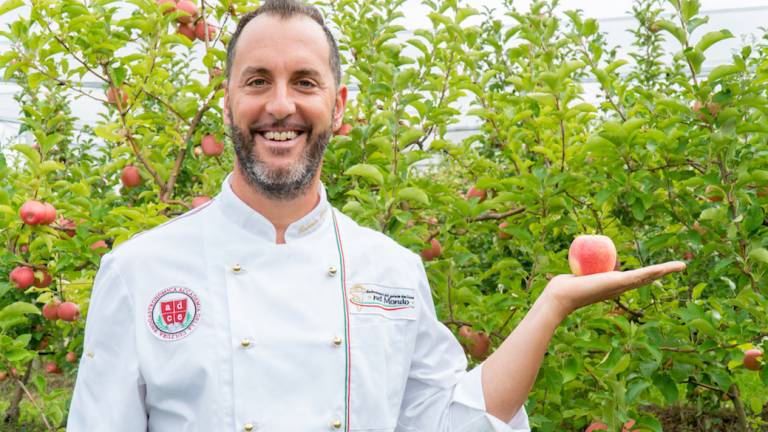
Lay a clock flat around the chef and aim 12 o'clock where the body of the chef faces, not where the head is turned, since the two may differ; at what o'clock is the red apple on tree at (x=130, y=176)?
The red apple on tree is roughly at 5 o'clock from the chef.

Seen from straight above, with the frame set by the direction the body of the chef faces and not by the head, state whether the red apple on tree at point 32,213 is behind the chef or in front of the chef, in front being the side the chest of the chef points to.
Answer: behind

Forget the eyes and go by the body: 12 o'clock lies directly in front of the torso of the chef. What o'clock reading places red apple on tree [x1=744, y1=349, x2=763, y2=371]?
The red apple on tree is roughly at 8 o'clock from the chef.

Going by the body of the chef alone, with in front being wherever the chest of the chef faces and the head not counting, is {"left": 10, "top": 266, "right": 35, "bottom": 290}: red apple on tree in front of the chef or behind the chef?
behind

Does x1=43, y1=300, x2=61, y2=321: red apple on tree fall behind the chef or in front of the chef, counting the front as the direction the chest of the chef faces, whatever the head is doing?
behind

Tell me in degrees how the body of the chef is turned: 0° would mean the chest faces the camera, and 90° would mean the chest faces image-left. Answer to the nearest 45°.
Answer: approximately 0°

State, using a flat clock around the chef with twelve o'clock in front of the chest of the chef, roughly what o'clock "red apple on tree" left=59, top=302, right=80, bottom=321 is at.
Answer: The red apple on tree is roughly at 5 o'clock from the chef.
